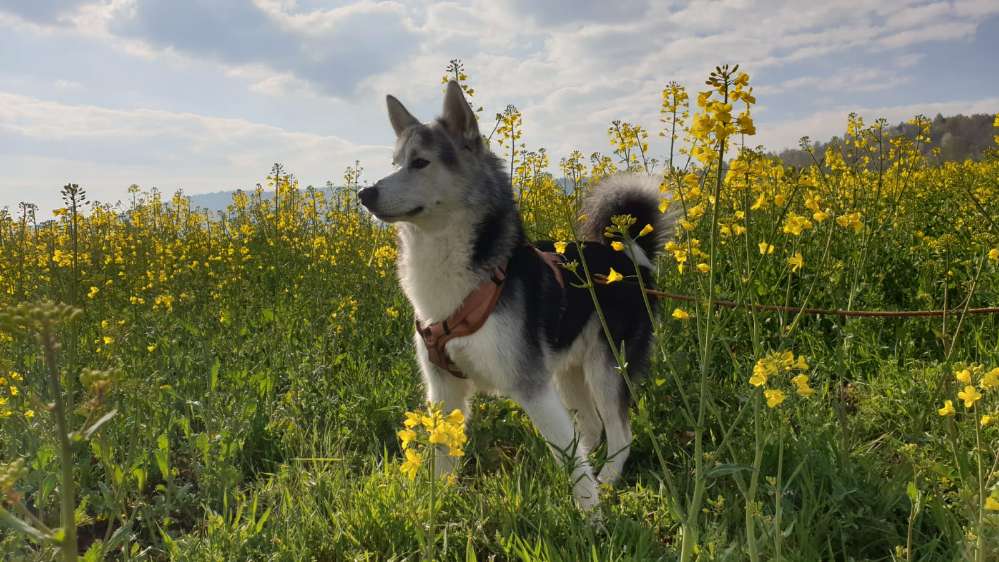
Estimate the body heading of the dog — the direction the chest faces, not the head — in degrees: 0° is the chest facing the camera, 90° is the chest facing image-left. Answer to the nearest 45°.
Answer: approximately 45°
